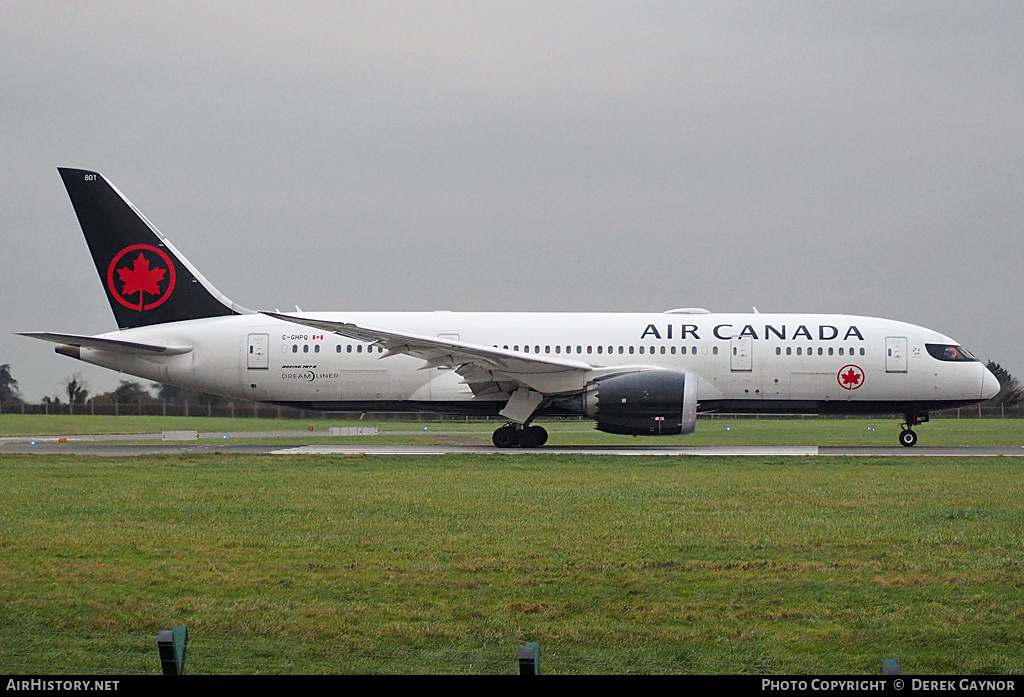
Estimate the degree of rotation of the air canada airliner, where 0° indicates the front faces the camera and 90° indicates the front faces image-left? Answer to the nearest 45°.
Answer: approximately 270°

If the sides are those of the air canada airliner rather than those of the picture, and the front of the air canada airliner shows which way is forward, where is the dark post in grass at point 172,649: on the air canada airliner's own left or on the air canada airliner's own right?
on the air canada airliner's own right

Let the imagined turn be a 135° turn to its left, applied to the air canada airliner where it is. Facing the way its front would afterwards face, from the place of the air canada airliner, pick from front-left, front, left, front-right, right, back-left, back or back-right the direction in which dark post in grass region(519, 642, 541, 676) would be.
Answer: back-left
